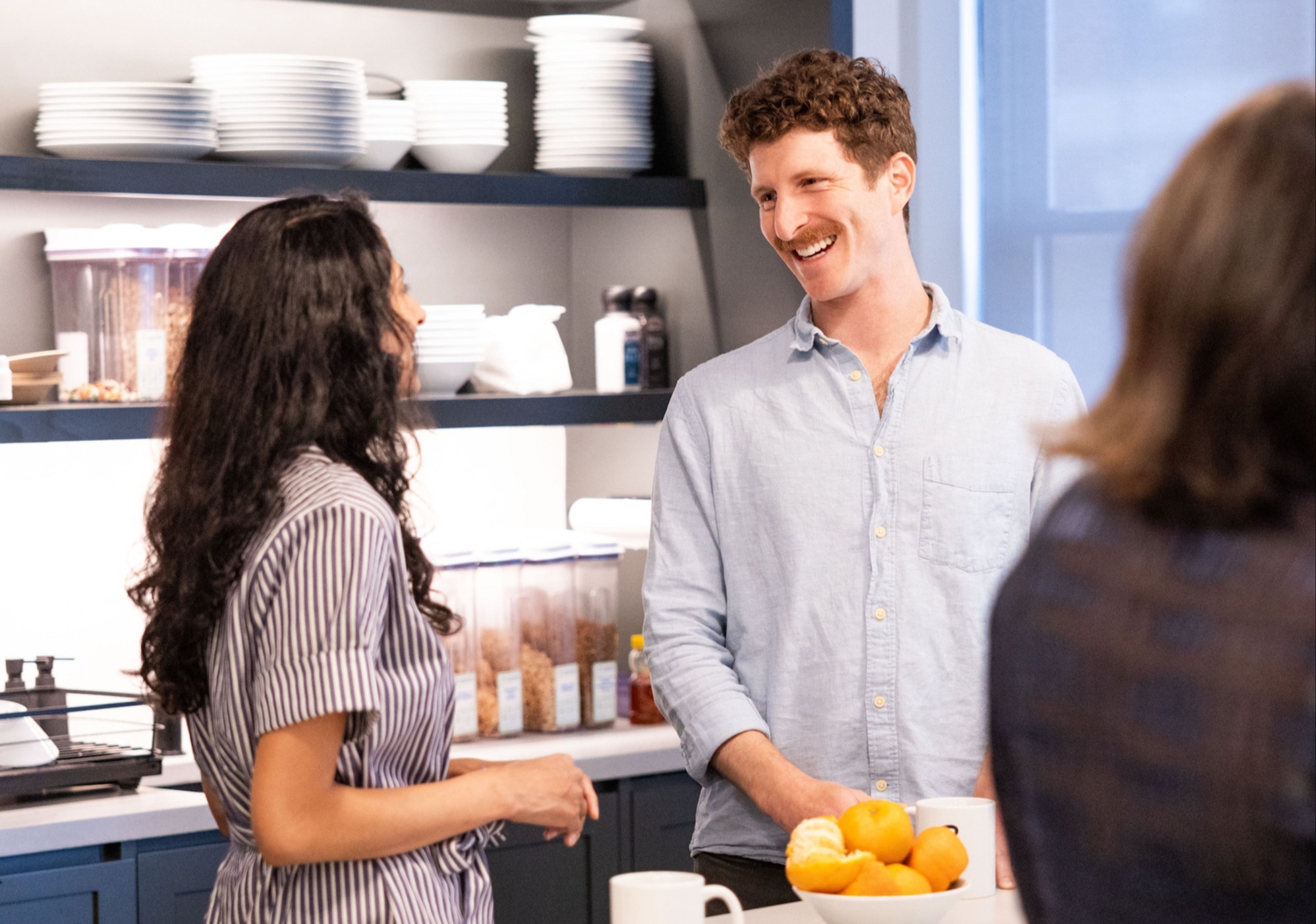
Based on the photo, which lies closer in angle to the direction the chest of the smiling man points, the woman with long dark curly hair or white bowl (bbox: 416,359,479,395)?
the woman with long dark curly hair

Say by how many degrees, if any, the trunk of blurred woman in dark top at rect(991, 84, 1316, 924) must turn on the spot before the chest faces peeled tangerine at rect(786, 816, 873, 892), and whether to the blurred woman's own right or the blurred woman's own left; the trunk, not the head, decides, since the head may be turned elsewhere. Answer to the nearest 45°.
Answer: approximately 45° to the blurred woman's own left

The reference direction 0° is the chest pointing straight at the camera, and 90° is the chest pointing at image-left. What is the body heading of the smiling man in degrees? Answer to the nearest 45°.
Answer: approximately 0°

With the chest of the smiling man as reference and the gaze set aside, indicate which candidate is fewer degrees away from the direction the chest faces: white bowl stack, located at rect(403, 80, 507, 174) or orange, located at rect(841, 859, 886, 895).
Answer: the orange

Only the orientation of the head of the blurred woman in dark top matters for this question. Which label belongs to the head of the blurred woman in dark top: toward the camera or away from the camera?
away from the camera

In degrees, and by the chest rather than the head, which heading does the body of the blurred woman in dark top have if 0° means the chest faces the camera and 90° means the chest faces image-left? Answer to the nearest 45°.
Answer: approximately 180°

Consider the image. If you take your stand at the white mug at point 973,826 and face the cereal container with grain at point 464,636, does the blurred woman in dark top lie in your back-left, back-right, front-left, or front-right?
back-left

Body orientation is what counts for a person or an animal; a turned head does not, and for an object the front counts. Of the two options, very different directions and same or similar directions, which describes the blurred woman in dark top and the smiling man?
very different directions

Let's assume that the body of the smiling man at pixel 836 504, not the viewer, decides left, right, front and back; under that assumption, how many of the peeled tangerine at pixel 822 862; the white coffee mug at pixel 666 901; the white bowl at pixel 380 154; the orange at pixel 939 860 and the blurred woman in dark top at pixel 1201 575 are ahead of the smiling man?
4

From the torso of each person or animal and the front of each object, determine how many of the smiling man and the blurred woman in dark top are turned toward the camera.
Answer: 1
